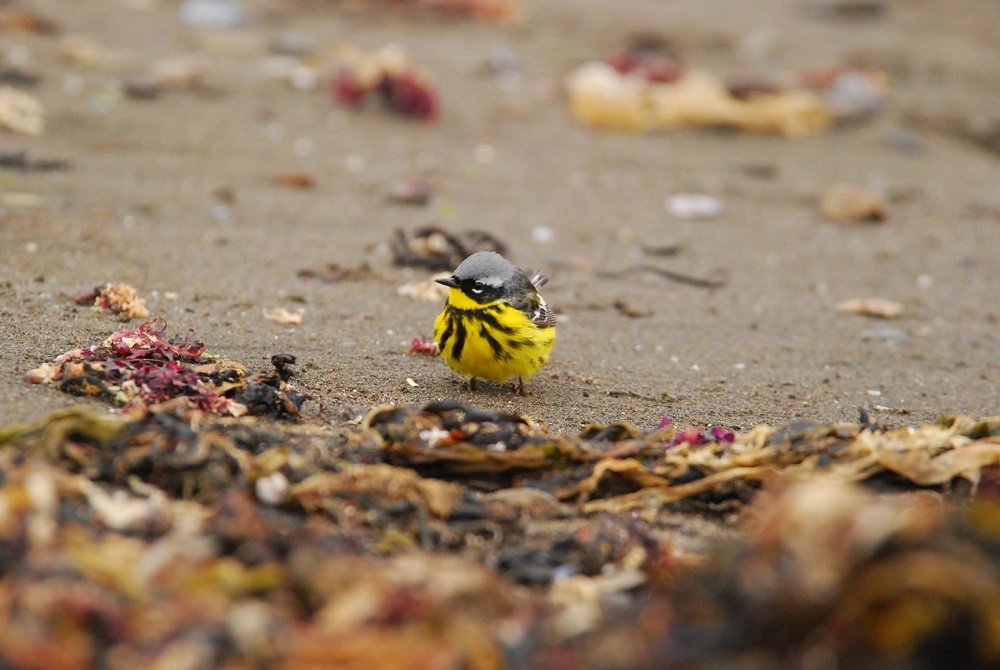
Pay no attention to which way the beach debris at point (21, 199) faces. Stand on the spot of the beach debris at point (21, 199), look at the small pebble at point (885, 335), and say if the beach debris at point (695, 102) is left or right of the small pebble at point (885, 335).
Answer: left

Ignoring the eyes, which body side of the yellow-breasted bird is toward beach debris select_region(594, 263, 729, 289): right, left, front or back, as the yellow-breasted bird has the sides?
back

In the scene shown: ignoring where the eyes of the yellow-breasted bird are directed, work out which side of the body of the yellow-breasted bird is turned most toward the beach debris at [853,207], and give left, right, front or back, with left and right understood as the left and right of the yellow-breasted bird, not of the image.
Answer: back

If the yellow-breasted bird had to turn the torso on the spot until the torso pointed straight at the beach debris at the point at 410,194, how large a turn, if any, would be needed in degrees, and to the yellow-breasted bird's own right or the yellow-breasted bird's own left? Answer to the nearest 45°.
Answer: approximately 135° to the yellow-breasted bird's own right

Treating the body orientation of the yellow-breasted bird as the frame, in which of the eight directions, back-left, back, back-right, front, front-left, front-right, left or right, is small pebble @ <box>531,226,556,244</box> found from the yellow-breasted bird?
back-right

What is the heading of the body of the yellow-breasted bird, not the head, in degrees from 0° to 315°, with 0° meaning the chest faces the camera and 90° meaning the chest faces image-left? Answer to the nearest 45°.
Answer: approximately 45°

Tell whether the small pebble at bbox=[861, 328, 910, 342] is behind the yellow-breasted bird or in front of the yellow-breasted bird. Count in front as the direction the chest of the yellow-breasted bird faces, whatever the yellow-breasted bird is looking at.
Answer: behind

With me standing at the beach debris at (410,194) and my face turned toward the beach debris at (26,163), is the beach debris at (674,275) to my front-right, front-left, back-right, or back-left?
back-left

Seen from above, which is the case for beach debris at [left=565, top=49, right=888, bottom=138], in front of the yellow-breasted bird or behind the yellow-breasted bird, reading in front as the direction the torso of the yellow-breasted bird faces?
behind

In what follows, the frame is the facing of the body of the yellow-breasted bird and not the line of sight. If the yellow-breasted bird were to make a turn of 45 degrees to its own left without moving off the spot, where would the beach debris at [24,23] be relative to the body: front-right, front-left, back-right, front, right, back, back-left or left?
back-right

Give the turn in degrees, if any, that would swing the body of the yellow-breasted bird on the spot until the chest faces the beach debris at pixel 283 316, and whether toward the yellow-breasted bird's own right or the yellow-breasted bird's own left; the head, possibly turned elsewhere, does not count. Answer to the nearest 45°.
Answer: approximately 90° to the yellow-breasted bird's own right

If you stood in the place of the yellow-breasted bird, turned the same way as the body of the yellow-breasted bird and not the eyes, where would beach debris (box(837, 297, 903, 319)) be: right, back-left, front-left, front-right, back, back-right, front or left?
back

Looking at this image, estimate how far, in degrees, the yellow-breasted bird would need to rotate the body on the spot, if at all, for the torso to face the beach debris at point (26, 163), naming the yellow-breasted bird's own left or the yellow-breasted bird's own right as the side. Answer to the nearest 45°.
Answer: approximately 90° to the yellow-breasted bird's own right
